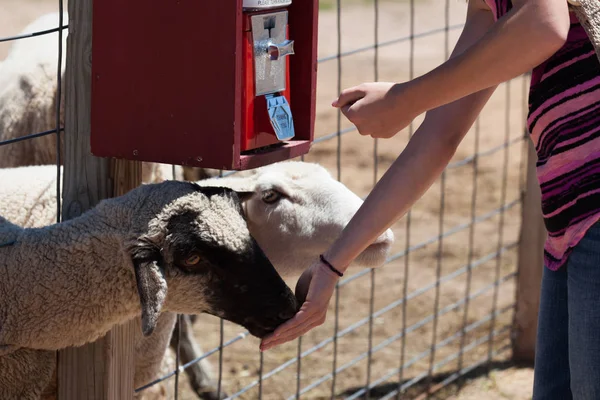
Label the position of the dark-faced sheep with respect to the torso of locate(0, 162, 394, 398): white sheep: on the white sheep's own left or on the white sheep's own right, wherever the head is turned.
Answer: on the white sheep's own right

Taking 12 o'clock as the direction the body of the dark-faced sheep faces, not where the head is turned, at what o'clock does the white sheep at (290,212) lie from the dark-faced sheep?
The white sheep is roughly at 10 o'clock from the dark-faced sheep.

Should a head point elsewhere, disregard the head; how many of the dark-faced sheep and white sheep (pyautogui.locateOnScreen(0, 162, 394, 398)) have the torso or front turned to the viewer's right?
2

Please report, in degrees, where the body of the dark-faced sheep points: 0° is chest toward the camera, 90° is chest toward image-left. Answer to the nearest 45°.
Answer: approximately 270°

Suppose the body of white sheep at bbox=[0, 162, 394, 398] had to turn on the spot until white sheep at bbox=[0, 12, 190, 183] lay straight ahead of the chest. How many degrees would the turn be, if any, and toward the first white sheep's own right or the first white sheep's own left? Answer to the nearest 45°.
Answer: approximately 135° to the first white sheep's own left

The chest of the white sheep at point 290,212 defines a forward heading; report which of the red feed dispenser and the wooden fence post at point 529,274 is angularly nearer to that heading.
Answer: the wooden fence post

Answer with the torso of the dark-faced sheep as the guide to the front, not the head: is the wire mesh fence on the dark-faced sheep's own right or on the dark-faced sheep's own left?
on the dark-faced sheep's own left

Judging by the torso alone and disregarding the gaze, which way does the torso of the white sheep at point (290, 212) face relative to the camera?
to the viewer's right
